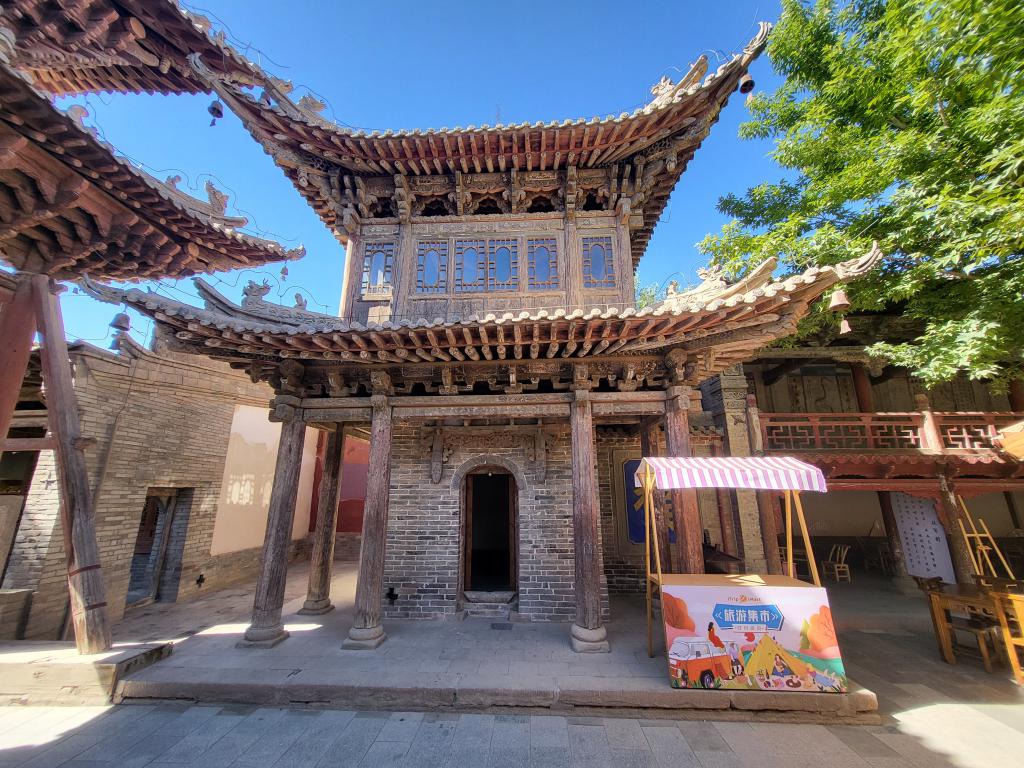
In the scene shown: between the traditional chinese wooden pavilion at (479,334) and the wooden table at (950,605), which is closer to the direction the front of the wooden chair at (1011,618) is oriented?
the wooden table

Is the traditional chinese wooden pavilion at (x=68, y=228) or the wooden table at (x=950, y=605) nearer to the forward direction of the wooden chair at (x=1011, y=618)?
the wooden table
